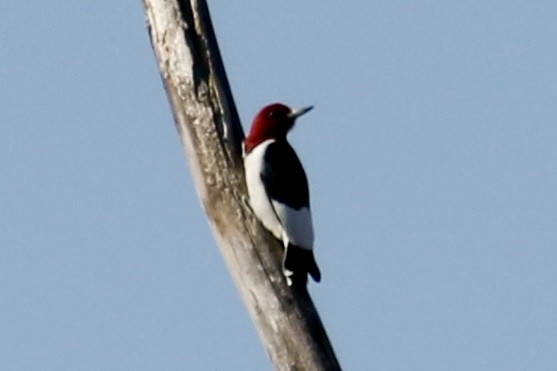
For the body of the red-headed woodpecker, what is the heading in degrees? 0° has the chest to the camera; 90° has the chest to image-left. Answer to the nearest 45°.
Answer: approximately 90°
